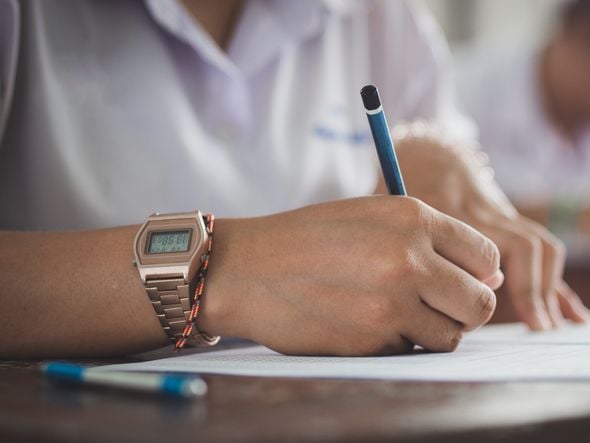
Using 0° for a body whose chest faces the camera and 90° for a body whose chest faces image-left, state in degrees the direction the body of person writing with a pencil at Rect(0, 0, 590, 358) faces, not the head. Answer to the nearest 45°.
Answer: approximately 315°
